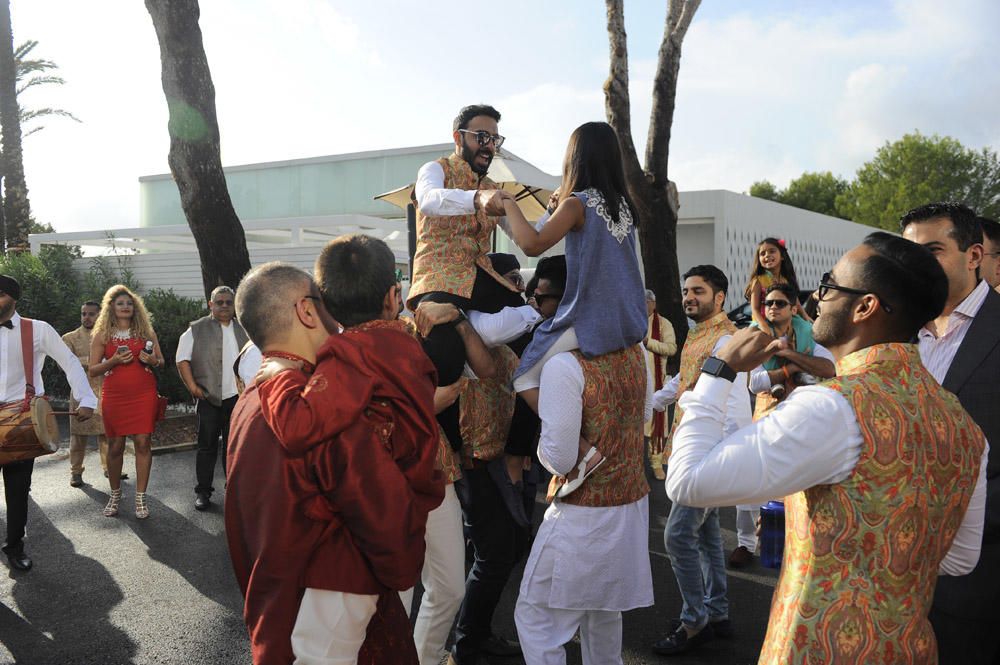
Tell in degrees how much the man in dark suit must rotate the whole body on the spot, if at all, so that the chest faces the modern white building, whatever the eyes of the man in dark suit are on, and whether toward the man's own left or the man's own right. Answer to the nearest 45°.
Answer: approximately 90° to the man's own right

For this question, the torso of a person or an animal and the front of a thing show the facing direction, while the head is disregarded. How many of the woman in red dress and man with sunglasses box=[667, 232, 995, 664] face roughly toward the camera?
1

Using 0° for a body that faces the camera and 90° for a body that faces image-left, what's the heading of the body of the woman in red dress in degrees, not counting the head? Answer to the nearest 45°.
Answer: approximately 0°

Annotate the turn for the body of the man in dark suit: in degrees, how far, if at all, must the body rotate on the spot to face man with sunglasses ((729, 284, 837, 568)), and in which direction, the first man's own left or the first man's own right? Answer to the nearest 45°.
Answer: approximately 90° to the first man's own right

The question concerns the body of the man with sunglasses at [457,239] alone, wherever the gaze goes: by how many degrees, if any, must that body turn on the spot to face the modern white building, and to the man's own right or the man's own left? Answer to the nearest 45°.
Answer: approximately 135° to the man's own left

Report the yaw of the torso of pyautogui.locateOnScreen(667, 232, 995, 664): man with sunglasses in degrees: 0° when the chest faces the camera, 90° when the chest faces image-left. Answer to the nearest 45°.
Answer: approximately 135°
